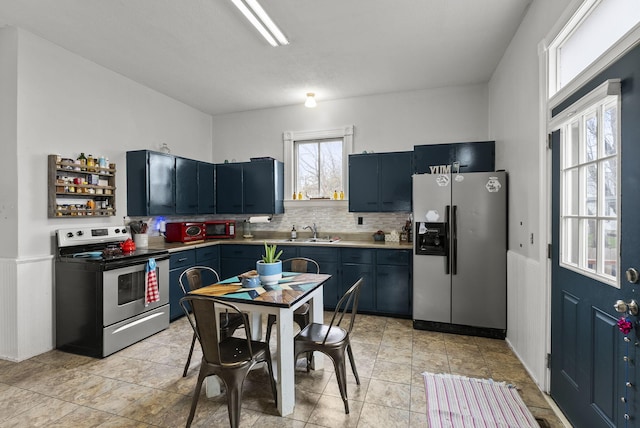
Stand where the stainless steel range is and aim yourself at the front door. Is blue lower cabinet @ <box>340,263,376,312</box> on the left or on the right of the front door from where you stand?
left

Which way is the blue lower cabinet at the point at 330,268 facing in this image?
toward the camera

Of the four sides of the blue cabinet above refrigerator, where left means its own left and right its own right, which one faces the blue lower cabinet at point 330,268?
right

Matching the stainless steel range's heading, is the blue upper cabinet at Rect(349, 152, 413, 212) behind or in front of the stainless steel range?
in front

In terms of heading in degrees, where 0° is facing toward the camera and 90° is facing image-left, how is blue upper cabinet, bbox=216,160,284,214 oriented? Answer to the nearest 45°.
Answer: approximately 45°

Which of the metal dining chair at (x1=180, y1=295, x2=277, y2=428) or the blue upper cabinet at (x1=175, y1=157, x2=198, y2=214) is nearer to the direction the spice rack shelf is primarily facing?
the metal dining chair

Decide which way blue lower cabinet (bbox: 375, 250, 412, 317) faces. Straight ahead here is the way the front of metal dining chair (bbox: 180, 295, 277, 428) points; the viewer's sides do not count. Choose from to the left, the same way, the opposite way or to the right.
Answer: the opposite way

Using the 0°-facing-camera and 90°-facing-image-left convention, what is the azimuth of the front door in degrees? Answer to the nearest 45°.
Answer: approximately 45°

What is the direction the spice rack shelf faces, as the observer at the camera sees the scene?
facing the viewer and to the right of the viewer

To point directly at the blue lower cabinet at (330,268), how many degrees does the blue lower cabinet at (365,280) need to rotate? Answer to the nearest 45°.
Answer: approximately 90° to its right

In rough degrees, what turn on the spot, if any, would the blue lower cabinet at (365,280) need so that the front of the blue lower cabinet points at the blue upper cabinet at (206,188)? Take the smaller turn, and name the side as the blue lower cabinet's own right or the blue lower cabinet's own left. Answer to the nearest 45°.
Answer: approximately 90° to the blue lower cabinet's own right

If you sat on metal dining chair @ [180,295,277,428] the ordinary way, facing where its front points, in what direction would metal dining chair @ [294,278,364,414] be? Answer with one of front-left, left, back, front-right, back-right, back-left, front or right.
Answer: front-right

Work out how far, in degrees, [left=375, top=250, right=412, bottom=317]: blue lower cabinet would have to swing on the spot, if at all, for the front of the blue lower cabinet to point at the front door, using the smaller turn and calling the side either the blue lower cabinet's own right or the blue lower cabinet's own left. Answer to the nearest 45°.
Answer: approximately 45° to the blue lower cabinet's own left

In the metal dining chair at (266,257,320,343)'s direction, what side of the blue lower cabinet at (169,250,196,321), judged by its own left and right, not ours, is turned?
front
